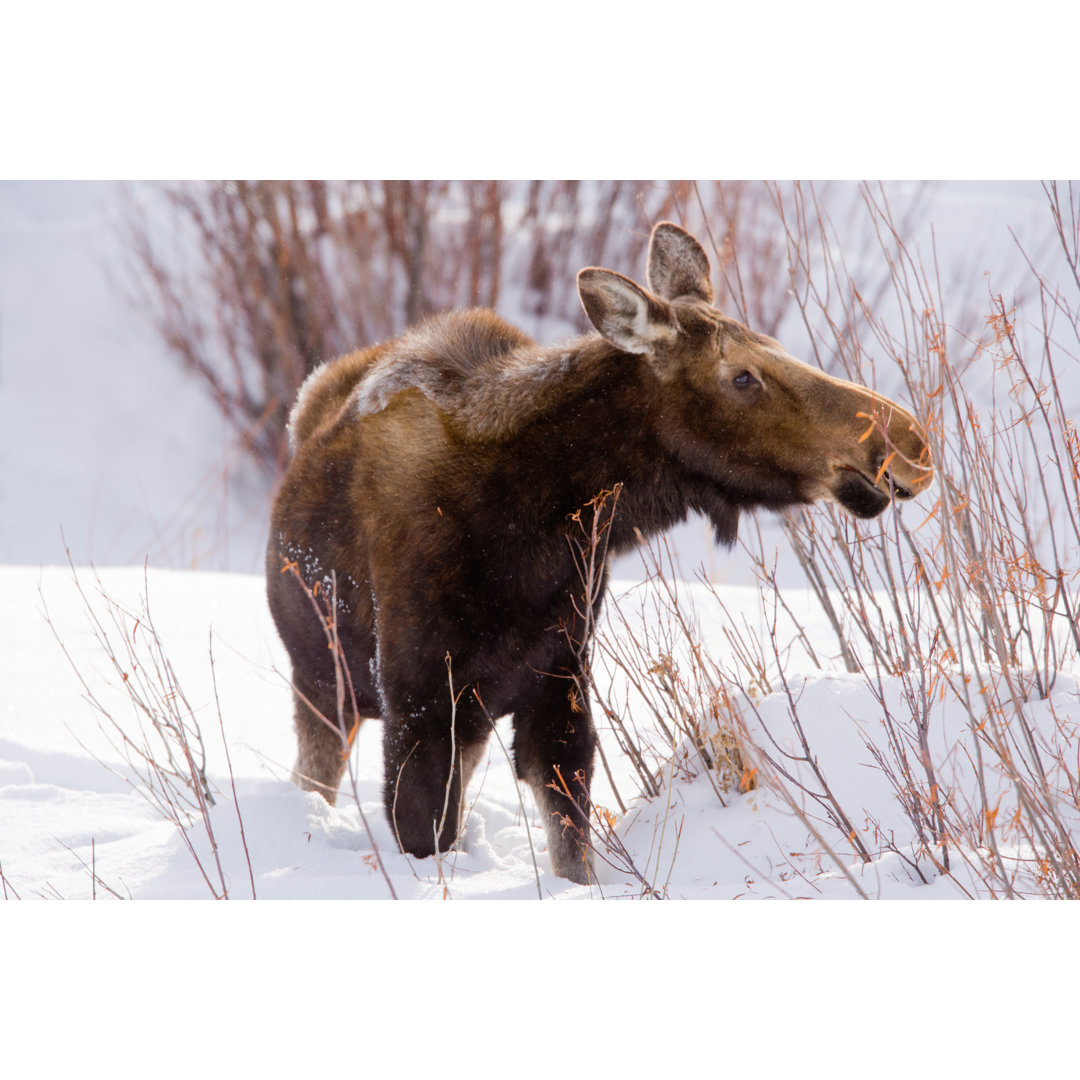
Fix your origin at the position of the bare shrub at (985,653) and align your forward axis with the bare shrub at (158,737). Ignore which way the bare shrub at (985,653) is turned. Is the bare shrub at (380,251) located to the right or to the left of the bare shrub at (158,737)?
right

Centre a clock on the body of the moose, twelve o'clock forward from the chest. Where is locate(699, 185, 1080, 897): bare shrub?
The bare shrub is roughly at 11 o'clock from the moose.

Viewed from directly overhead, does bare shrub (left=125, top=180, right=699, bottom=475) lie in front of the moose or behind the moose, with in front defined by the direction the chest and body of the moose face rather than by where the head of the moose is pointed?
behind

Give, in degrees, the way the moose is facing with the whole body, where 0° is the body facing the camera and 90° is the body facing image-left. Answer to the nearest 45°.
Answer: approximately 315°
